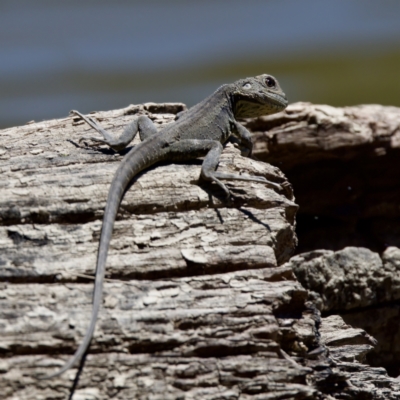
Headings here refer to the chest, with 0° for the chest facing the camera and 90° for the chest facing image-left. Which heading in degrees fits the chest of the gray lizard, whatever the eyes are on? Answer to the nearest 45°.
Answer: approximately 225°
